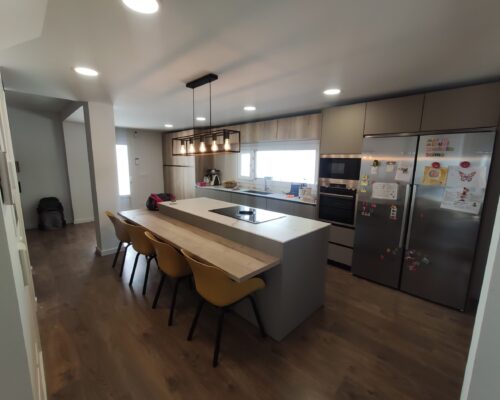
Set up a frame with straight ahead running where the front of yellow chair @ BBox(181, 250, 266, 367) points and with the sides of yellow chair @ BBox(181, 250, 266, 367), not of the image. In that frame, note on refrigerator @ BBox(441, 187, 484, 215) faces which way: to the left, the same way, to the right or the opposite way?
the opposite way

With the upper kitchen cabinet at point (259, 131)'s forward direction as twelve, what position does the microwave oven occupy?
The microwave oven is roughly at 9 o'clock from the upper kitchen cabinet.

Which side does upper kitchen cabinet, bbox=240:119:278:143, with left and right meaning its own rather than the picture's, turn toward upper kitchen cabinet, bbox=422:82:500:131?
left

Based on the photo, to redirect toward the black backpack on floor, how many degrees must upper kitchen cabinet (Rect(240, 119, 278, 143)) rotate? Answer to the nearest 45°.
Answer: approximately 45° to its right

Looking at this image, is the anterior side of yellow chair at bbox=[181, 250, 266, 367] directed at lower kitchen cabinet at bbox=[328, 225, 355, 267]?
yes

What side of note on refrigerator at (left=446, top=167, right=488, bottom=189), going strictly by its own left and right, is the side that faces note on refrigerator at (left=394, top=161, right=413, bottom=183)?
right

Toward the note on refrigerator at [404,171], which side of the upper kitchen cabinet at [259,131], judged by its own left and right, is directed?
left

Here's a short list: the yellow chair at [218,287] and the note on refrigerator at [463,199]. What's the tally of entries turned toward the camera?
1

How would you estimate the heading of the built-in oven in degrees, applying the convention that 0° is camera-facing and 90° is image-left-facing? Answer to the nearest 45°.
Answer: approximately 45°

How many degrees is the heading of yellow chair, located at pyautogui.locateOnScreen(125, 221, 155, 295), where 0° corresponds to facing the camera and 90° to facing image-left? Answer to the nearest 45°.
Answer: approximately 225°
